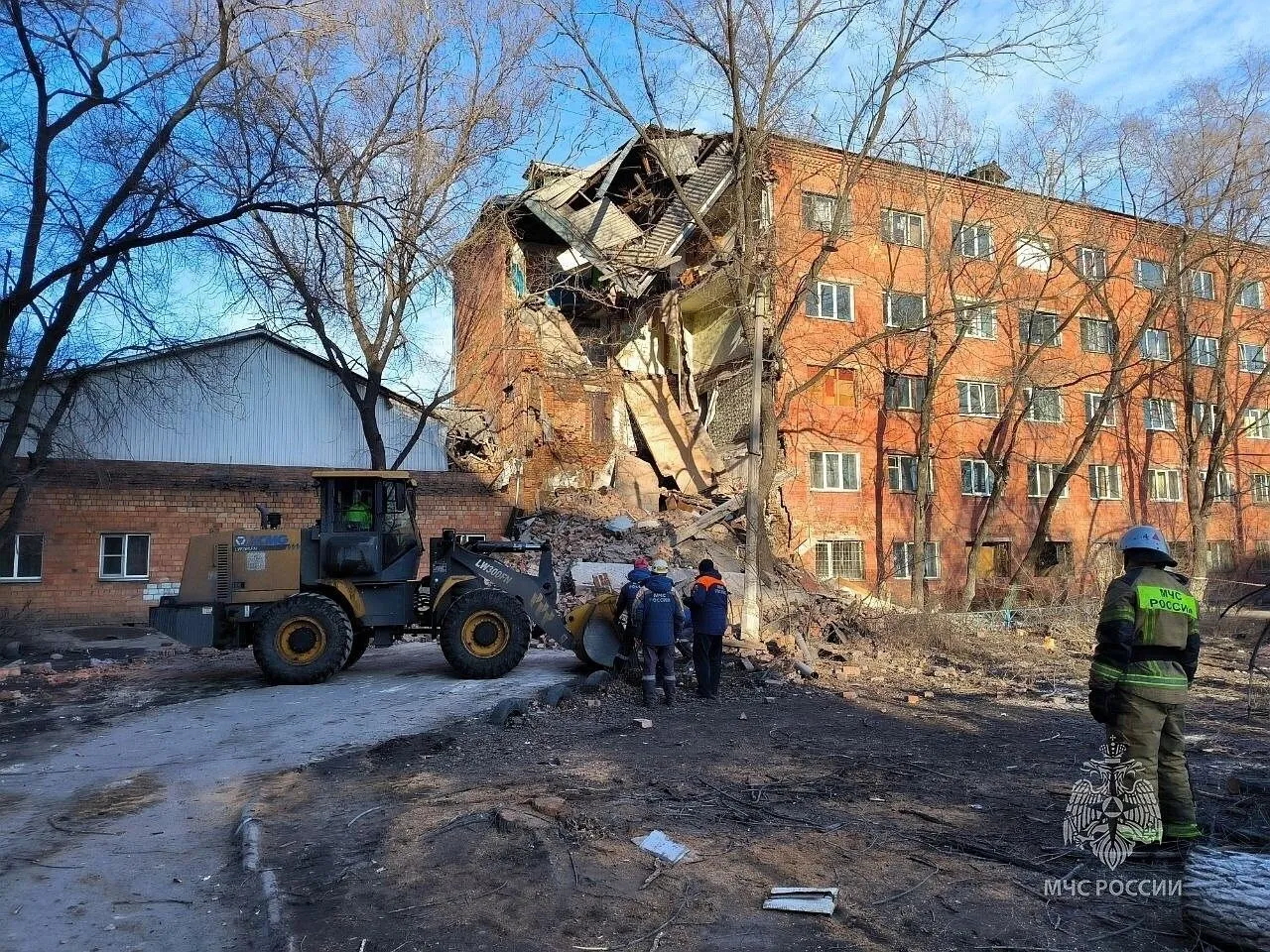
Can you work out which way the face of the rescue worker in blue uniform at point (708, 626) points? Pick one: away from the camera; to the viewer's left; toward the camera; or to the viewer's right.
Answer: away from the camera

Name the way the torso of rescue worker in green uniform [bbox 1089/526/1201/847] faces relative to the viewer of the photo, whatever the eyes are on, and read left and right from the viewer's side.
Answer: facing away from the viewer and to the left of the viewer

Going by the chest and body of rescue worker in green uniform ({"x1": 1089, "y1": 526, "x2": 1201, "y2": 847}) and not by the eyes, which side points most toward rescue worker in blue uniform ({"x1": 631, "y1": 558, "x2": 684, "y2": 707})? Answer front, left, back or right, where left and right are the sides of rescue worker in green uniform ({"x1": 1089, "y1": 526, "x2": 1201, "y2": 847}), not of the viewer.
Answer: front

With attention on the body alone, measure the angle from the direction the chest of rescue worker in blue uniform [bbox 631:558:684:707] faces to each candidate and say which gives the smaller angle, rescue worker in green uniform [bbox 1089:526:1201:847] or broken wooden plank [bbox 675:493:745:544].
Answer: the broken wooden plank

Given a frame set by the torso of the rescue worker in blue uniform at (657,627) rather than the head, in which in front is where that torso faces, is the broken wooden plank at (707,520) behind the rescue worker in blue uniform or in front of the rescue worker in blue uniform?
in front

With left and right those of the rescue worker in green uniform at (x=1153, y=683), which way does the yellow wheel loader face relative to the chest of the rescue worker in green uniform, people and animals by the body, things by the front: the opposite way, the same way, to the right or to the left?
to the right

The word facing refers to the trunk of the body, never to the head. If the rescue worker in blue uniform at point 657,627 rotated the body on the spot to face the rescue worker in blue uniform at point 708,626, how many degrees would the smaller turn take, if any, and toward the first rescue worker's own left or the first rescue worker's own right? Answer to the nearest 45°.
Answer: approximately 45° to the first rescue worker's own right

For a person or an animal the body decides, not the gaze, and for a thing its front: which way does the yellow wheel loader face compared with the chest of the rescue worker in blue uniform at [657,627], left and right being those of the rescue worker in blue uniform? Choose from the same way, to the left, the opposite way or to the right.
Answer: to the right

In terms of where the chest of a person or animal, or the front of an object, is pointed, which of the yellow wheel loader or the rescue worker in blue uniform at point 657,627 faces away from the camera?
the rescue worker in blue uniform

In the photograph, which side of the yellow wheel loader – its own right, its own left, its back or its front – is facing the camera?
right

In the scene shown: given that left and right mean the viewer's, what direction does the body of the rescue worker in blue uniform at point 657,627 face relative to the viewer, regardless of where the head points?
facing away from the viewer

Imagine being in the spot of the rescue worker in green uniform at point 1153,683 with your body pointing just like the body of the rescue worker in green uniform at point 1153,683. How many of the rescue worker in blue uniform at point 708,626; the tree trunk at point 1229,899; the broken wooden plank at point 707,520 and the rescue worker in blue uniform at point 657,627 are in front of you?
3

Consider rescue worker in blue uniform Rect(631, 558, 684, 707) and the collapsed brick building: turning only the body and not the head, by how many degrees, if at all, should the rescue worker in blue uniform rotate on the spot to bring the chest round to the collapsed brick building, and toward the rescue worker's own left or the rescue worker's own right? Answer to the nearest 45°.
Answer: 0° — they already face it

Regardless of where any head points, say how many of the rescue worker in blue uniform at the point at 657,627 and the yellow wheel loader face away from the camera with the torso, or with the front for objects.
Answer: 1

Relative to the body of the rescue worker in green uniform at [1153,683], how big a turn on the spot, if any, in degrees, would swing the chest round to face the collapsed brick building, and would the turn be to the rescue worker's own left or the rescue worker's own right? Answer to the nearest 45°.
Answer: approximately 45° to the rescue worker's own right

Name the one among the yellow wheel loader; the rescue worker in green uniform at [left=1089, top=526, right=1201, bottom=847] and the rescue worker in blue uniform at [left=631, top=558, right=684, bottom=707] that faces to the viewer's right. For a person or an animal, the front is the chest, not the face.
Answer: the yellow wheel loader

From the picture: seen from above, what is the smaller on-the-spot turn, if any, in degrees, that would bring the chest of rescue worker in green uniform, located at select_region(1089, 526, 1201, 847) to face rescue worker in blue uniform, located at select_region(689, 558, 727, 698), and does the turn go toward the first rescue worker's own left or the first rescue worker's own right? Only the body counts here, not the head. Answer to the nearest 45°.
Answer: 0° — they already face them

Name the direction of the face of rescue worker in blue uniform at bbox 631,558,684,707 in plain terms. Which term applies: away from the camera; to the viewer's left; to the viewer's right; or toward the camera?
away from the camera

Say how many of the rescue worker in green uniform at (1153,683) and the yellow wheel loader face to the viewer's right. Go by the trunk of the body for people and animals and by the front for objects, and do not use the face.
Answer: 1

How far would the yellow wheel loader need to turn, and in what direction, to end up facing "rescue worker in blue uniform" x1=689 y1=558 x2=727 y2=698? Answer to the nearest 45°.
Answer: approximately 45° to its right
